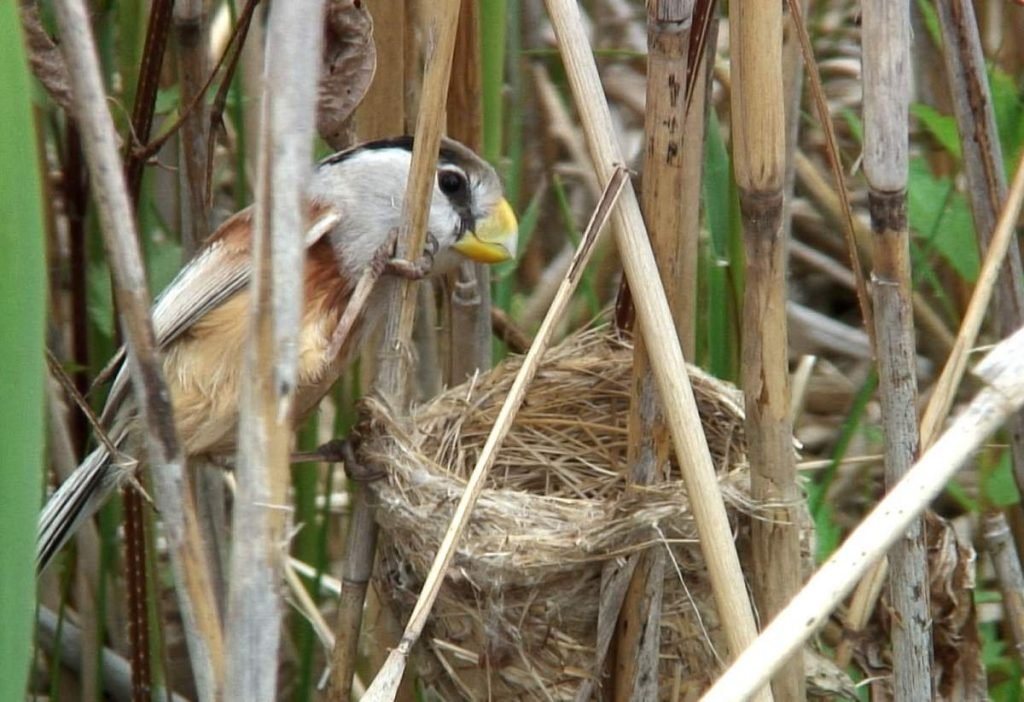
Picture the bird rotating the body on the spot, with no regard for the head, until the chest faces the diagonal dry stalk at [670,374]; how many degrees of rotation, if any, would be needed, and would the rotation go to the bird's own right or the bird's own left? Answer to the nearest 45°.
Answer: approximately 45° to the bird's own right

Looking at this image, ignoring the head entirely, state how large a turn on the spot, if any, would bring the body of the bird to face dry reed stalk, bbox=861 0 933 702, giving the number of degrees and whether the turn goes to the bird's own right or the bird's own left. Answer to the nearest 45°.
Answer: approximately 45° to the bird's own right

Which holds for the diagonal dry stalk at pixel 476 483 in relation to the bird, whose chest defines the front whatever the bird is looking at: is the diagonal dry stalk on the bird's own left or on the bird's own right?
on the bird's own right

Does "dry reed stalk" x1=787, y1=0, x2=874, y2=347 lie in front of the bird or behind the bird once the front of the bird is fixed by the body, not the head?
in front

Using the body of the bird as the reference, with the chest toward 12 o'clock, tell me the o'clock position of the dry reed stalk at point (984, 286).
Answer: The dry reed stalk is roughly at 1 o'clock from the bird.

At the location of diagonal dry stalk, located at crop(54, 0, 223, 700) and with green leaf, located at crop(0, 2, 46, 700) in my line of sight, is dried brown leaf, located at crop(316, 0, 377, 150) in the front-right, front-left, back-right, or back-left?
back-right

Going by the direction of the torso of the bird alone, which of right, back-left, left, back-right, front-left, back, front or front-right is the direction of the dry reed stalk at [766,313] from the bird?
front-right

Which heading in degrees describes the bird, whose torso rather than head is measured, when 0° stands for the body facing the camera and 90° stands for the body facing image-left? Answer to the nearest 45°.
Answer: approximately 270°

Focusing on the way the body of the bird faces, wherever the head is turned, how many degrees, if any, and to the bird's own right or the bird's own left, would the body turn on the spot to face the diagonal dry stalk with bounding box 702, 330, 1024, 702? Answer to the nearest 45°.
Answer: approximately 45° to the bird's own right

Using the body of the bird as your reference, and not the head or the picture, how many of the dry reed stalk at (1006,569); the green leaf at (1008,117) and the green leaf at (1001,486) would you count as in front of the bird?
3

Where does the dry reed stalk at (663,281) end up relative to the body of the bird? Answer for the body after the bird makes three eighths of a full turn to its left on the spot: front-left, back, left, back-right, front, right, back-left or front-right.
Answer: back
